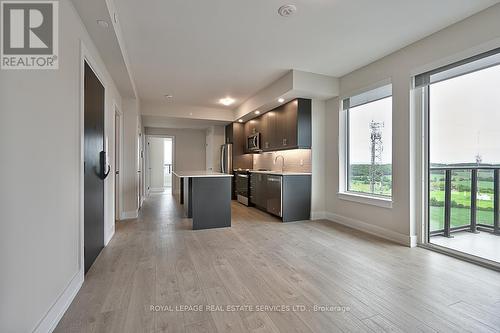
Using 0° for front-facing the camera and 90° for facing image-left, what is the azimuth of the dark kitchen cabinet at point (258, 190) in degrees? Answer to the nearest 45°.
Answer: approximately 45°

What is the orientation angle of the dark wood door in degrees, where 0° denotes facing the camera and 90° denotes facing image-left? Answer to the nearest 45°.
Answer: approximately 270°

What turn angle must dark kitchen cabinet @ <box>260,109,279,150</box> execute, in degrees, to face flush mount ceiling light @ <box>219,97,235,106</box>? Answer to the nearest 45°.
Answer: approximately 45° to its right

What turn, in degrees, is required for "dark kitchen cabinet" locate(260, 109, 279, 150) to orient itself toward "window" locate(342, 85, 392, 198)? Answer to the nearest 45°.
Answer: approximately 90° to its left

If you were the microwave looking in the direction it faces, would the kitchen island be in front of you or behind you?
in front

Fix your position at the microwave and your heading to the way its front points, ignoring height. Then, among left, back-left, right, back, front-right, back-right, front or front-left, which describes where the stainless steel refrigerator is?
right

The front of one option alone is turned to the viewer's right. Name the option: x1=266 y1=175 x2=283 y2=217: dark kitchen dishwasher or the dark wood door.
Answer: the dark wood door

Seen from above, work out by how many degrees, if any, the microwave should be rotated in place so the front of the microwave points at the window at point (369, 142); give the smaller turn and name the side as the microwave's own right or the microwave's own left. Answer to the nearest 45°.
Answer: approximately 90° to the microwave's own left
